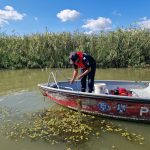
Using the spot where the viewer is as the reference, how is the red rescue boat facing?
facing to the left of the viewer

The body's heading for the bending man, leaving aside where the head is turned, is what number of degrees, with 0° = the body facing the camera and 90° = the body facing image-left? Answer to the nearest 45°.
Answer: approximately 45°
